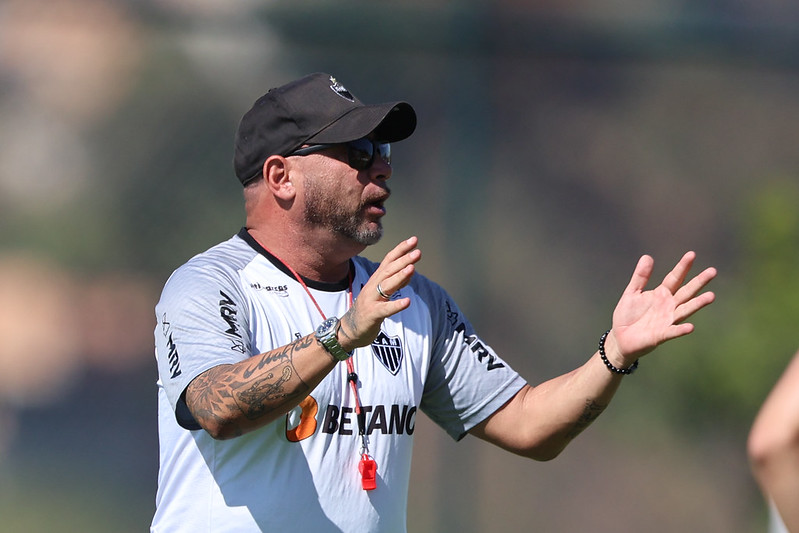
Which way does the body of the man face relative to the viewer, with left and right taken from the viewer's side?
facing the viewer and to the right of the viewer

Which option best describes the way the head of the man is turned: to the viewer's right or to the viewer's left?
to the viewer's right
